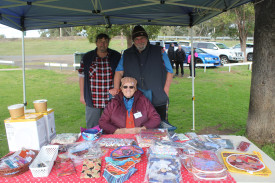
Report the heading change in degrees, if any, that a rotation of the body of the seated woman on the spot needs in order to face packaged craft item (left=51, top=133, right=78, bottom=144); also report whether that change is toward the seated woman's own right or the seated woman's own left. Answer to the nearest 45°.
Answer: approximately 45° to the seated woman's own right

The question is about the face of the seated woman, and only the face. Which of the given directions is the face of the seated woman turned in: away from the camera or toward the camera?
toward the camera

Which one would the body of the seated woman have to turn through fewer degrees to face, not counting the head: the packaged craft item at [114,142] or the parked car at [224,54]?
the packaged craft item

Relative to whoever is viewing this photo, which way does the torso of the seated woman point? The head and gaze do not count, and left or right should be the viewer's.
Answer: facing the viewer

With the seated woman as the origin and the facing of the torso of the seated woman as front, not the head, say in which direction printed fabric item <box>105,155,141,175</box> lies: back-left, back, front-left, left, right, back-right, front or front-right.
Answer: front

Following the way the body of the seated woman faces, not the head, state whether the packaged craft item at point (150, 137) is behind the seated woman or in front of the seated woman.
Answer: in front

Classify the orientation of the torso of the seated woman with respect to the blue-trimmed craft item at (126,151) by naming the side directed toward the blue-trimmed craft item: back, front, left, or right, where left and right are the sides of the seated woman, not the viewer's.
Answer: front

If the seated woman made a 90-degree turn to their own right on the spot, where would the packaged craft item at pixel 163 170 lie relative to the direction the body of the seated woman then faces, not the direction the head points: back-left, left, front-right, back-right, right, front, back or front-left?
left

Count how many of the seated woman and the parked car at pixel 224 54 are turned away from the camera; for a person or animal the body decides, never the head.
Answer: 0

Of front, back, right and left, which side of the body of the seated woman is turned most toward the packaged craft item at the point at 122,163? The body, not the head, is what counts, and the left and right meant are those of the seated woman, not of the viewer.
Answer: front
